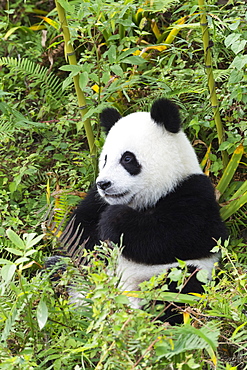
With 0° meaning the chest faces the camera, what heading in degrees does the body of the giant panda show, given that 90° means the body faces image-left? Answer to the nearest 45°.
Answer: approximately 45°

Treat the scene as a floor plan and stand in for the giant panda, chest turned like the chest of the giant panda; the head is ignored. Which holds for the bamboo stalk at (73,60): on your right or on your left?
on your right

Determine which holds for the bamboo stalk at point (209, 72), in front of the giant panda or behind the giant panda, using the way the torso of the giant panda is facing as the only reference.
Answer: behind

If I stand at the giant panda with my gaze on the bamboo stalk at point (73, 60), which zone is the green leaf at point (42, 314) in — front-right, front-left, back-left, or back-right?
back-left

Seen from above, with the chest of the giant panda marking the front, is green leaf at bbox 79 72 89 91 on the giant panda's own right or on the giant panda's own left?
on the giant panda's own right

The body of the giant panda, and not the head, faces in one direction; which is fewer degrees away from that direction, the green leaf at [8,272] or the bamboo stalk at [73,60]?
the green leaf

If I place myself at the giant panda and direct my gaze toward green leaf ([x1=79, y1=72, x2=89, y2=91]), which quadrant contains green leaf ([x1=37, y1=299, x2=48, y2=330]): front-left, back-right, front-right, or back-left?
back-left
